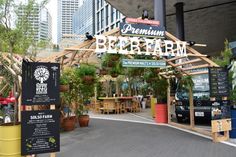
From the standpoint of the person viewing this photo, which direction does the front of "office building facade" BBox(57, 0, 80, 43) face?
facing the viewer

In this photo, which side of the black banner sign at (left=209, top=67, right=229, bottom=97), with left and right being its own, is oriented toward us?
front

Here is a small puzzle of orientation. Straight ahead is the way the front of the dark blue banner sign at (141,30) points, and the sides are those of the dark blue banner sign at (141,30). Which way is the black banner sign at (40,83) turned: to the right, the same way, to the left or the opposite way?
the same way

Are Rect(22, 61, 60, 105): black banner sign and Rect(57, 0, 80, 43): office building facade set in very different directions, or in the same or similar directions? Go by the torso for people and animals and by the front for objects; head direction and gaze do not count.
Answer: same or similar directions

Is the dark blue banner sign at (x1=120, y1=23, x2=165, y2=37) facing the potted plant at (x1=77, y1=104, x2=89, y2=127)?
no

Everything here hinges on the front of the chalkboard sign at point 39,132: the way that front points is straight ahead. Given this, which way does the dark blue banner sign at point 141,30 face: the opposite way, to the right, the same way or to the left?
the same way

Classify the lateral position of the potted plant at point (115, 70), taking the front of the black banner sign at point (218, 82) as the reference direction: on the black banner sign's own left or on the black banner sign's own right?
on the black banner sign's own right

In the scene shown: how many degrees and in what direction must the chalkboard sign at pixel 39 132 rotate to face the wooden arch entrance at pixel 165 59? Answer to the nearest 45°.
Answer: approximately 135° to its left

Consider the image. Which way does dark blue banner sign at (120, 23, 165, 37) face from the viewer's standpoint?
toward the camera

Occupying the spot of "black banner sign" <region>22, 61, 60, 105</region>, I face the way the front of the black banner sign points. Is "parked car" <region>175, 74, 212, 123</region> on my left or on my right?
on my left

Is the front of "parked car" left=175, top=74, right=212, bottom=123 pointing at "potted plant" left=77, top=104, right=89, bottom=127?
no

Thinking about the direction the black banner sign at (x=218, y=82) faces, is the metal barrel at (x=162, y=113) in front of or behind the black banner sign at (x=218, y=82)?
behind

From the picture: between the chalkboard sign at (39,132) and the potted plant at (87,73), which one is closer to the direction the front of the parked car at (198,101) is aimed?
the chalkboard sign

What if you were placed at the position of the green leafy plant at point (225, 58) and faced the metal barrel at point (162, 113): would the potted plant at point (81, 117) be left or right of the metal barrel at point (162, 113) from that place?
left

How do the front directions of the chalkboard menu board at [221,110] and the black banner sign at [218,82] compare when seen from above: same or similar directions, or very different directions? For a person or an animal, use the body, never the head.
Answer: same or similar directions

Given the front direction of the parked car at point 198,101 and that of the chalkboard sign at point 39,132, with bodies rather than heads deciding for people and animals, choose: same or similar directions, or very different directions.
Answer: same or similar directions
